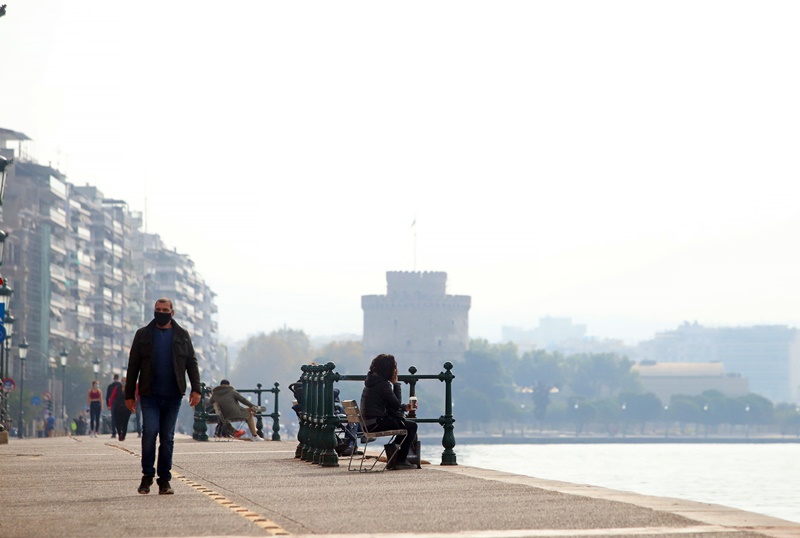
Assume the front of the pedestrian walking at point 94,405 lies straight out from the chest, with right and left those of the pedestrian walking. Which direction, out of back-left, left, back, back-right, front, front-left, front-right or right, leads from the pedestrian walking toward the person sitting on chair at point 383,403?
front

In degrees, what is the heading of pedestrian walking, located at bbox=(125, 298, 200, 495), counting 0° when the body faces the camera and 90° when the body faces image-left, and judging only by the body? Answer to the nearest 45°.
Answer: approximately 0°

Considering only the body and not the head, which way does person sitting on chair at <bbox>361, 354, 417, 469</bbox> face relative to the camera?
to the viewer's right

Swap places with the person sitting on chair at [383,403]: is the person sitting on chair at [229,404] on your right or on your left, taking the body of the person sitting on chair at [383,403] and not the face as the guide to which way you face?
on your left

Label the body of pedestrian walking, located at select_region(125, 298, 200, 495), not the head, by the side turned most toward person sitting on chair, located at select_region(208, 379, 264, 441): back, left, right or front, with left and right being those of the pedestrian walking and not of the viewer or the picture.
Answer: back

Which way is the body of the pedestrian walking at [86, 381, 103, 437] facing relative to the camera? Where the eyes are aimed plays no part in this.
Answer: toward the camera

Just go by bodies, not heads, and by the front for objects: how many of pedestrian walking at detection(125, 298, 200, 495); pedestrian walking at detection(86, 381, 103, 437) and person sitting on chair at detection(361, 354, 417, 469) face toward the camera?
2

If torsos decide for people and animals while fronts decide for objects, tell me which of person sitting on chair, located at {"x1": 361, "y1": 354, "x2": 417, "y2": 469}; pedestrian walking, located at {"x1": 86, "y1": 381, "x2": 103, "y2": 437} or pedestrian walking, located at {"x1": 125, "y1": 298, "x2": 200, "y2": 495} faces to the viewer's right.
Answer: the person sitting on chair

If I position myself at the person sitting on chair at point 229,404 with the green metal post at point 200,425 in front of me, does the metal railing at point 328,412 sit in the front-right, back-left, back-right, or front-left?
back-left

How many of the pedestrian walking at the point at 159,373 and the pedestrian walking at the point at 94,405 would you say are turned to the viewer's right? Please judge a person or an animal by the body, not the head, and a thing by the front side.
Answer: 0

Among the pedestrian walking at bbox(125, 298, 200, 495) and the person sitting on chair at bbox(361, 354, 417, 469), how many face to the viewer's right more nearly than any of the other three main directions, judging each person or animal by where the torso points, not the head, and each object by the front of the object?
1

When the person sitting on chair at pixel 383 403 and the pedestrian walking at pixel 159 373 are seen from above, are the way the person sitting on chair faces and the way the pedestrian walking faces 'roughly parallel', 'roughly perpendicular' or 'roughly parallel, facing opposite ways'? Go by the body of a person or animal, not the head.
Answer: roughly perpendicular
